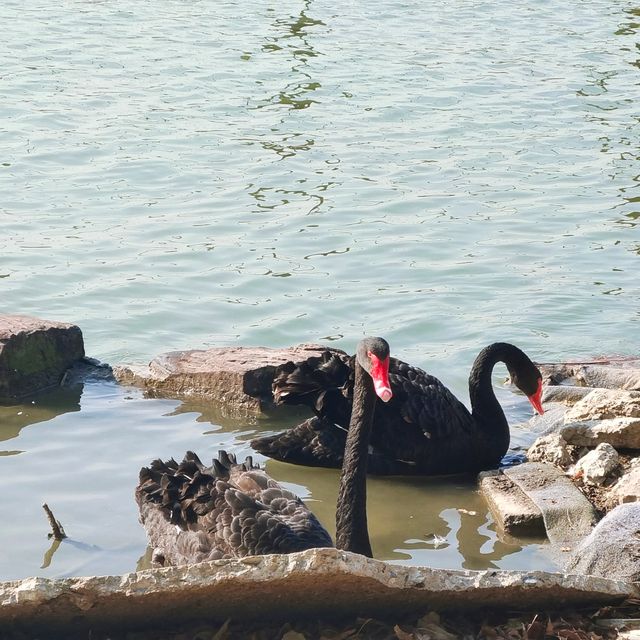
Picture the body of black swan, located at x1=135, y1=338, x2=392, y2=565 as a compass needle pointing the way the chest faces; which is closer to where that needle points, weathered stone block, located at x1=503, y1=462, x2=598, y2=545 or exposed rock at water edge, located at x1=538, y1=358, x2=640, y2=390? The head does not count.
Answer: the weathered stone block

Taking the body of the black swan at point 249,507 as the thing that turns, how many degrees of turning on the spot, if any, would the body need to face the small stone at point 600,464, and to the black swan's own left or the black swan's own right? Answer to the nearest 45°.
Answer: approximately 45° to the black swan's own left

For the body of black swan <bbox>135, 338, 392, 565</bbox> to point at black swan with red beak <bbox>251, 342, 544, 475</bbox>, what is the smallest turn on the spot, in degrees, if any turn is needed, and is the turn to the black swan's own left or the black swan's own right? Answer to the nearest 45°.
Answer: approximately 45° to the black swan's own left

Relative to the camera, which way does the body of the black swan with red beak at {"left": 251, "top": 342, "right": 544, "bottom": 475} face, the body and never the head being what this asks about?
to the viewer's right

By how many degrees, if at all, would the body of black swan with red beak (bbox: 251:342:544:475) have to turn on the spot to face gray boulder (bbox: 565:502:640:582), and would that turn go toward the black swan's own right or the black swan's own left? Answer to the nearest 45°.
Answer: approximately 45° to the black swan's own right

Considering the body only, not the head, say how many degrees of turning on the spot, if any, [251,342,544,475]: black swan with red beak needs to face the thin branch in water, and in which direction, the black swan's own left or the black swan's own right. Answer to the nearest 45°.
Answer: approximately 135° to the black swan's own right

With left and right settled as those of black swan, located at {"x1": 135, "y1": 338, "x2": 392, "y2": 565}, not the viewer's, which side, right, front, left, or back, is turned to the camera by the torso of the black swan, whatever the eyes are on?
right

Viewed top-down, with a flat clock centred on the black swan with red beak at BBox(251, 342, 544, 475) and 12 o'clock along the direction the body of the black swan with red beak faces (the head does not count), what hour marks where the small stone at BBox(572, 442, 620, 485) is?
The small stone is roughly at 1 o'clock from the black swan with red beak.

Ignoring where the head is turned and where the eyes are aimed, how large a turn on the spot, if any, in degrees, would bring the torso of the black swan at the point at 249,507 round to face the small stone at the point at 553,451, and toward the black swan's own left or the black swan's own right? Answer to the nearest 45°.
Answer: approximately 45° to the black swan's own left

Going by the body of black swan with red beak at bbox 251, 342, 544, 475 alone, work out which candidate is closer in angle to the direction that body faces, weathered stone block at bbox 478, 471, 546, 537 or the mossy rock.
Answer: the weathered stone block

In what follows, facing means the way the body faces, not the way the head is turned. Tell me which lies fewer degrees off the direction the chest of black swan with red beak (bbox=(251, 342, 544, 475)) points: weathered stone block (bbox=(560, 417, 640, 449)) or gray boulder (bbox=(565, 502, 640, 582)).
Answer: the weathered stone block

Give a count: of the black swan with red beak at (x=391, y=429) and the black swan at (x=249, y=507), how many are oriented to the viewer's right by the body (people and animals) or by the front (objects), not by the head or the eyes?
2
